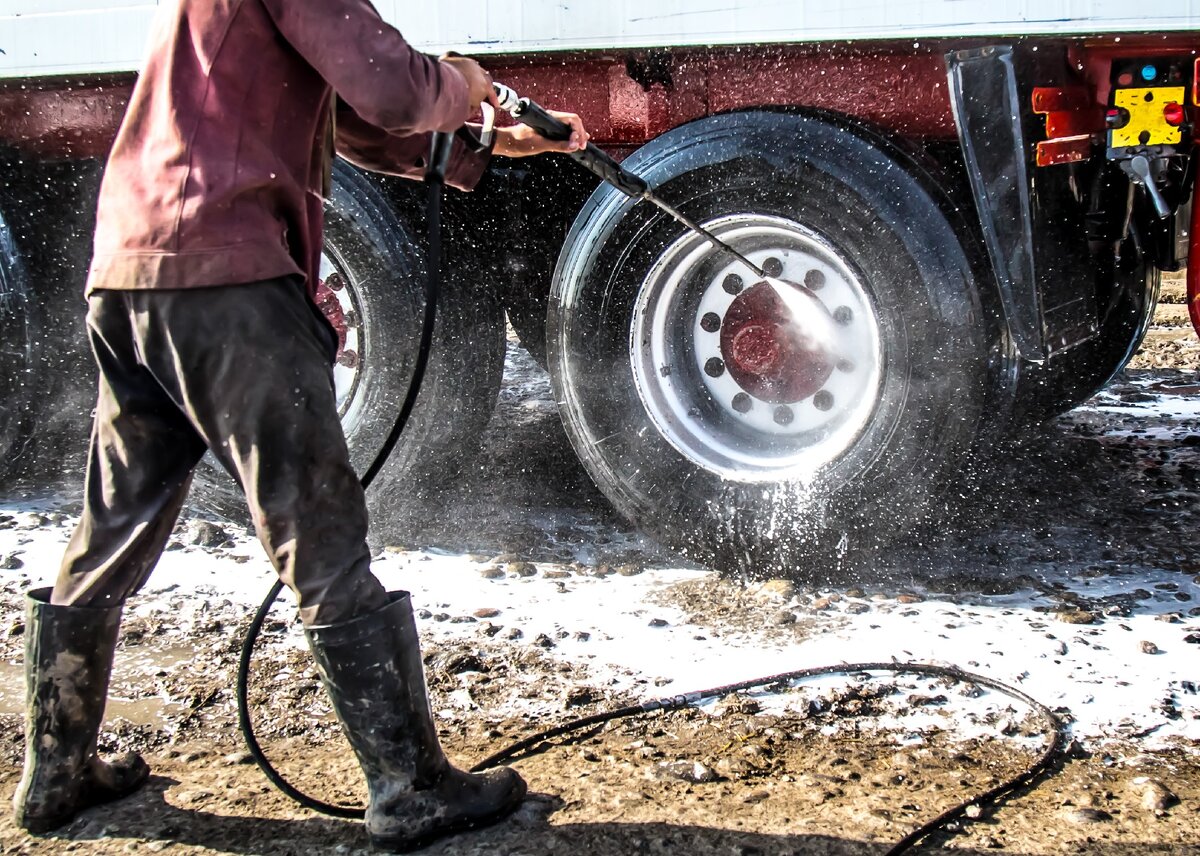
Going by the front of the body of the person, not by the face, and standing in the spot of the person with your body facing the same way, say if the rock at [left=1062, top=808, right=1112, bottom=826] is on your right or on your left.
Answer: on your right

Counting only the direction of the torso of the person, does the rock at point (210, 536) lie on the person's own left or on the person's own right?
on the person's own left

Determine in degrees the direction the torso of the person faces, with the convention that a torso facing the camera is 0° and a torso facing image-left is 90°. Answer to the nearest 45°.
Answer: approximately 225°

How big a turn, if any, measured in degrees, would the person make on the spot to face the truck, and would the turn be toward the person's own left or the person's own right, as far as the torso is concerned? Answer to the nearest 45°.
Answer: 0° — they already face it

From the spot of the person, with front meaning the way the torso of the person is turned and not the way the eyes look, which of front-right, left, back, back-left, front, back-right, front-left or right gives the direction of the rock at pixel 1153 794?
front-right

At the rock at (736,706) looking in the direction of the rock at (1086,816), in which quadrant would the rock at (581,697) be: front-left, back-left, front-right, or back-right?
back-right

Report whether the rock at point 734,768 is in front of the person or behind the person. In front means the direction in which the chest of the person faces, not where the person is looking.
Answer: in front

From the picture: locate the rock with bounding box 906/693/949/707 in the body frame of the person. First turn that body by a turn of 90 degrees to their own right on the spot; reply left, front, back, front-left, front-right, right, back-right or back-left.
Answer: front-left
